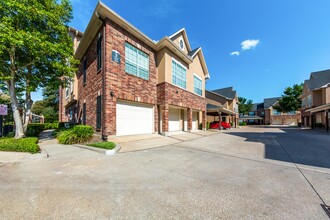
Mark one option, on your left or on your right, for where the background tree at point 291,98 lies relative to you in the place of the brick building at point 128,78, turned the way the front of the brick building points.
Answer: on your left

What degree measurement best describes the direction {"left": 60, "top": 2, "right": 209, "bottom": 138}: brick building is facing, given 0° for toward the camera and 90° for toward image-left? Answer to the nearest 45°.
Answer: approximately 315°

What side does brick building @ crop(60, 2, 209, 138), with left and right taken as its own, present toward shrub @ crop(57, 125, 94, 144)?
right
